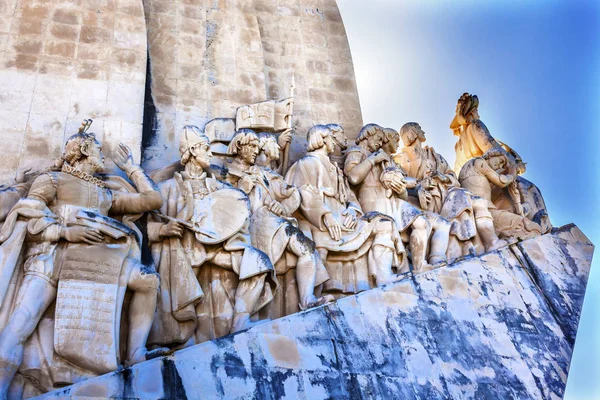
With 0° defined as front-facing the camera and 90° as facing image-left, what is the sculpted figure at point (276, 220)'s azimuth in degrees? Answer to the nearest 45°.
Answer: approximately 315°

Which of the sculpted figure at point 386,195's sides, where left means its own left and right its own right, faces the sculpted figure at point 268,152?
back

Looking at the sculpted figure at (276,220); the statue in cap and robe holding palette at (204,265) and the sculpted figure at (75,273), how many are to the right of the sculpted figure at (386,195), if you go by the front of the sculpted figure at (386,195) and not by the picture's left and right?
3

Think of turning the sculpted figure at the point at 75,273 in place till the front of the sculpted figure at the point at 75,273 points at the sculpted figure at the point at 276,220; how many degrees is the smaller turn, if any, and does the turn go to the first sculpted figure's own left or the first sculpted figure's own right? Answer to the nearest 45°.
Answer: approximately 45° to the first sculpted figure's own left

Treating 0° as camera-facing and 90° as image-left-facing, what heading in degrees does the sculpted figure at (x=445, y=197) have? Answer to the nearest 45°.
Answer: approximately 315°

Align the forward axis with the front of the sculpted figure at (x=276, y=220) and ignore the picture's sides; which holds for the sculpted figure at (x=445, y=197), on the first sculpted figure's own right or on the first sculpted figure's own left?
on the first sculpted figure's own left
